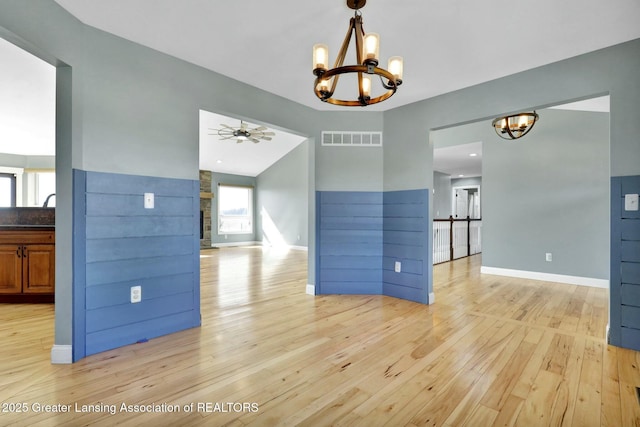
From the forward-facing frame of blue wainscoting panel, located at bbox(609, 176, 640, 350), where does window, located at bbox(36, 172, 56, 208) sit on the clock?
The window is roughly at 1 o'clock from the blue wainscoting panel.

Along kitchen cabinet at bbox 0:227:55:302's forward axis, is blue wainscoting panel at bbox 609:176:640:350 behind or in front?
in front

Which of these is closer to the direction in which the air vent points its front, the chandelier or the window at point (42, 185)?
the chandelier

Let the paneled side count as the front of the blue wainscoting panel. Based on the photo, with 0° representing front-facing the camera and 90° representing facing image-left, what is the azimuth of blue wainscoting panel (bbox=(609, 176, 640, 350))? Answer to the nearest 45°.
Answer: approximately 45°

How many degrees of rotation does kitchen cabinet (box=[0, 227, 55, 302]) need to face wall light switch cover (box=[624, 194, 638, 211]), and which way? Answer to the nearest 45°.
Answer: approximately 45° to its left

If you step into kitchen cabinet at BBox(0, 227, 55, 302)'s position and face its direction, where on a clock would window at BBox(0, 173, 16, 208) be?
The window is roughly at 6 o'clock from the kitchen cabinet.

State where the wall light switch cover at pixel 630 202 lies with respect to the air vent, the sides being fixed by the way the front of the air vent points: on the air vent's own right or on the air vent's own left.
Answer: on the air vent's own left

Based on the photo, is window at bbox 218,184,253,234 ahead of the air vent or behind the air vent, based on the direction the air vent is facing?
behind

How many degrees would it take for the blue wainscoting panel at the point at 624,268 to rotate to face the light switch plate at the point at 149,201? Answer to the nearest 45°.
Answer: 0° — it already faces it

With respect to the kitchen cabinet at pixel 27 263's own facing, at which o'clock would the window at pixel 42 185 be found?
The window is roughly at 6 o'clock from the kitchen cabinet.

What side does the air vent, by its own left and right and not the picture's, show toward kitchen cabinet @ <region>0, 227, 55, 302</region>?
right

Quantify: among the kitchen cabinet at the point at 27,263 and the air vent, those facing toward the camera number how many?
2

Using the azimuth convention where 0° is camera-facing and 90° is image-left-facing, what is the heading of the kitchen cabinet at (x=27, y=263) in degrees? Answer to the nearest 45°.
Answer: approximately 0°
